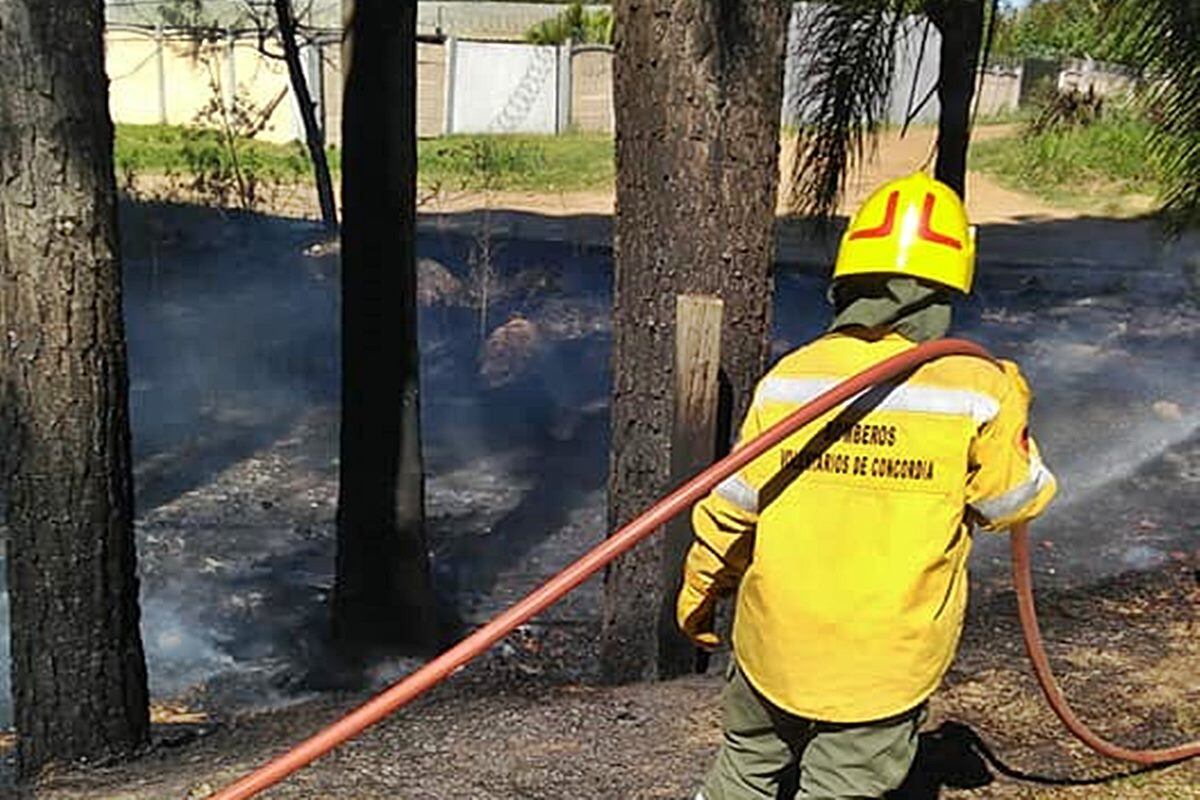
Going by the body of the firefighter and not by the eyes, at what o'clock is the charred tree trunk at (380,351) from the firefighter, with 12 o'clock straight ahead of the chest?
The charred tree trunk is roughly at 11 o'clock from the firefighter.

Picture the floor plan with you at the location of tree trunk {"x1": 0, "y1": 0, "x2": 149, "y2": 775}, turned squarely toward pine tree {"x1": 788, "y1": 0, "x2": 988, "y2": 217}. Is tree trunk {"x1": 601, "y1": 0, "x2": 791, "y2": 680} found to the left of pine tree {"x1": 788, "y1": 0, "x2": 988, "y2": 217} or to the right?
right

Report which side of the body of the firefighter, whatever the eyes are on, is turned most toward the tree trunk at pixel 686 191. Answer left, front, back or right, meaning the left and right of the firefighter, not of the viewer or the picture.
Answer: front

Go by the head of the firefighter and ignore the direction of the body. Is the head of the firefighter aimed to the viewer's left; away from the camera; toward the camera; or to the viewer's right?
away from the camera

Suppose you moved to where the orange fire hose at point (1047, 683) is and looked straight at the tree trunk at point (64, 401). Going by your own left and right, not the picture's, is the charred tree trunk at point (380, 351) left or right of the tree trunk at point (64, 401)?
right

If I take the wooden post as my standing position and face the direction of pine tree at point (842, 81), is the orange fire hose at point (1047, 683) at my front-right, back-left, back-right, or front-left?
back-right

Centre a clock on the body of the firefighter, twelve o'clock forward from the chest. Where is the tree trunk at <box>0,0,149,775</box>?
The tree trunk is roughly at 10 o'clock from the firefighter.

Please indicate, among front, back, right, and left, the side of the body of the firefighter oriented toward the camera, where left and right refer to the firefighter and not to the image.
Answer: back

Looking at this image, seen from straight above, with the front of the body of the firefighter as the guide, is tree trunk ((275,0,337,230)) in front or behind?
in front

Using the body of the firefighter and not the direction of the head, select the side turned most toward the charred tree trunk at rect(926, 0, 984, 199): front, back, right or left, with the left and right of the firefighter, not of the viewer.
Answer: front

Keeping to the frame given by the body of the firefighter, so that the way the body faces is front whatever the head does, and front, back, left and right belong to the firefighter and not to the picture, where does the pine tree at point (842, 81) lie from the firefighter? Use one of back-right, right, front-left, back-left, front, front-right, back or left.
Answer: front
